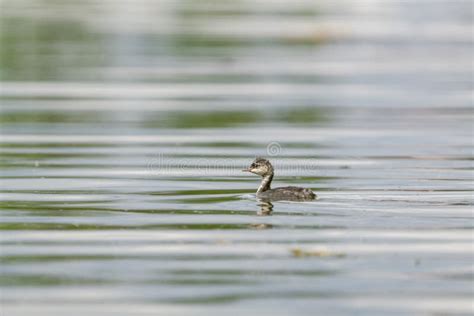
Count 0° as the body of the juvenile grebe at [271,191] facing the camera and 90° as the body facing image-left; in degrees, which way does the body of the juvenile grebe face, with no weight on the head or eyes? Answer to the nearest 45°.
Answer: approximately 90°

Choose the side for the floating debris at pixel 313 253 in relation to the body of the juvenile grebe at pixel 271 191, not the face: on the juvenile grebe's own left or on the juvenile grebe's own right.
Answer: on the juvenile grebe's own left
